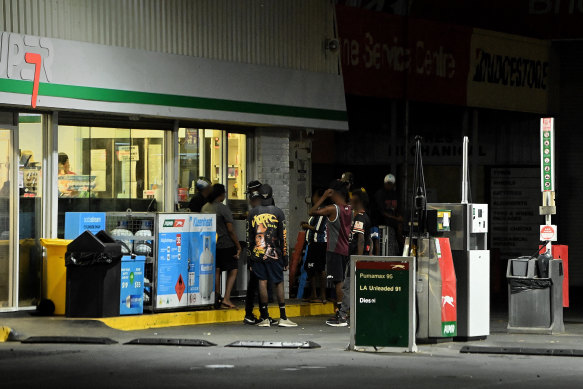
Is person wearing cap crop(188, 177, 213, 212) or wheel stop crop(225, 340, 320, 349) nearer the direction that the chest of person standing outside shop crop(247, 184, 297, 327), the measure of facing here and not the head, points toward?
the person wearing cap

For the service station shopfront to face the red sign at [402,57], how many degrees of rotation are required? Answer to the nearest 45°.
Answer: approximately 90° to its left

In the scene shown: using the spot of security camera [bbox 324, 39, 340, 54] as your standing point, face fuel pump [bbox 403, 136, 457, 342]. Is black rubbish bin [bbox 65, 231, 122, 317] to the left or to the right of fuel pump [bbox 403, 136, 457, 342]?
right

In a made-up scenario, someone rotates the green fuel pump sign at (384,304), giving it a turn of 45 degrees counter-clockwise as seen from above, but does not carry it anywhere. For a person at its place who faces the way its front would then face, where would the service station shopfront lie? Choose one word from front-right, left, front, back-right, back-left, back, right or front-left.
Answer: back

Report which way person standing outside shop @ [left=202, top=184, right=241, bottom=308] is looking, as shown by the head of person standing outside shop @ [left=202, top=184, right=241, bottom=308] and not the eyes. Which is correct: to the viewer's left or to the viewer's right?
to the viewer's right
